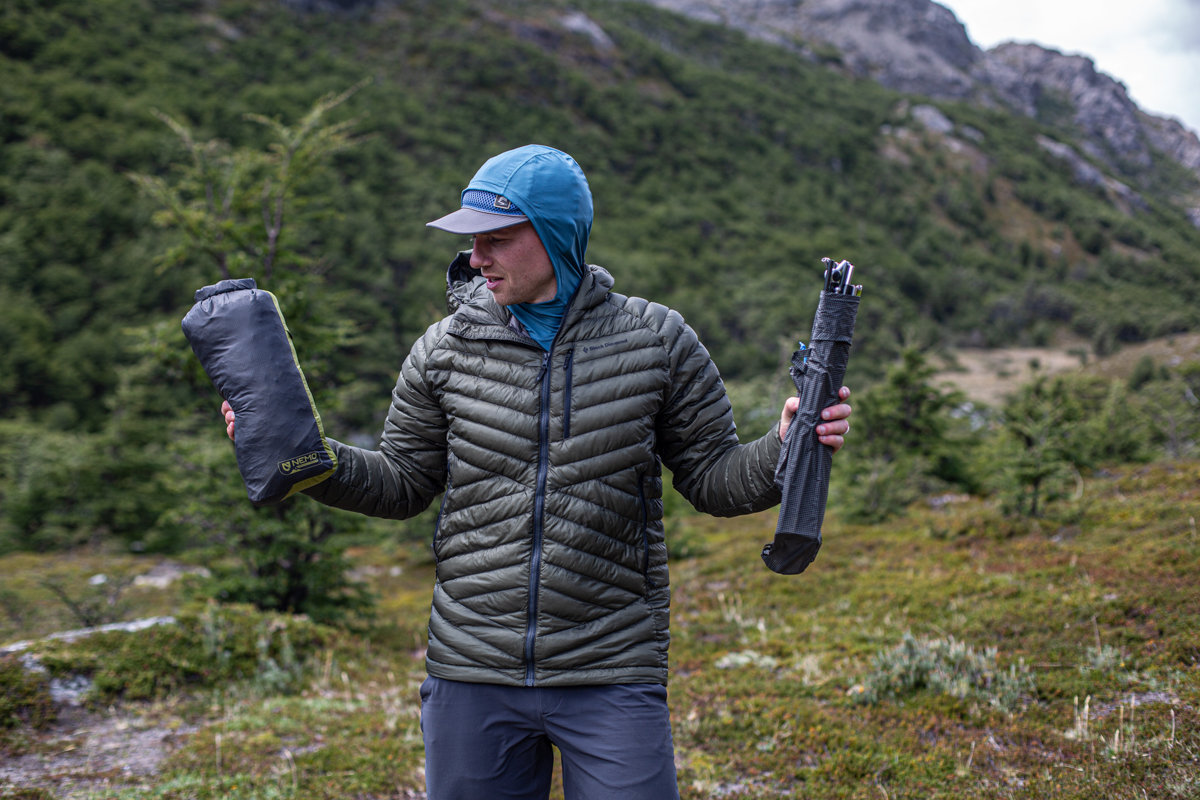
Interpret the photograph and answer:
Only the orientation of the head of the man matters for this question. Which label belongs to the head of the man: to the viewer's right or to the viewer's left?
to the viewer's left

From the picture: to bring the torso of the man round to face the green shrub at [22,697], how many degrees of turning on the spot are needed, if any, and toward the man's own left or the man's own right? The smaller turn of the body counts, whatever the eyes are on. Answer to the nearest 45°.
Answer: approximately 135° to the man's own right

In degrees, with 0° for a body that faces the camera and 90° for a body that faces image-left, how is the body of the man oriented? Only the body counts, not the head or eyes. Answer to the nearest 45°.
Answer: approximately 0°

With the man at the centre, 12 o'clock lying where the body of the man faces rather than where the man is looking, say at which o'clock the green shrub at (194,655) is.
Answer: The green shrub is roughly at 5 o'clock from the man.

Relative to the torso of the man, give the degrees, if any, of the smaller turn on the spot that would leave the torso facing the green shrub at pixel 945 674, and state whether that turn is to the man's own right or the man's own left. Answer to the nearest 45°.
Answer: approximately 135° to the man's own left

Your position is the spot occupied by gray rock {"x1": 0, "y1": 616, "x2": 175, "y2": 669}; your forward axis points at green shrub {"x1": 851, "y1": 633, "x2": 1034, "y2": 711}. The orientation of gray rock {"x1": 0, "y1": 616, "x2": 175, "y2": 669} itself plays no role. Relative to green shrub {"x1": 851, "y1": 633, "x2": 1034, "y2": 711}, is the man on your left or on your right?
right
